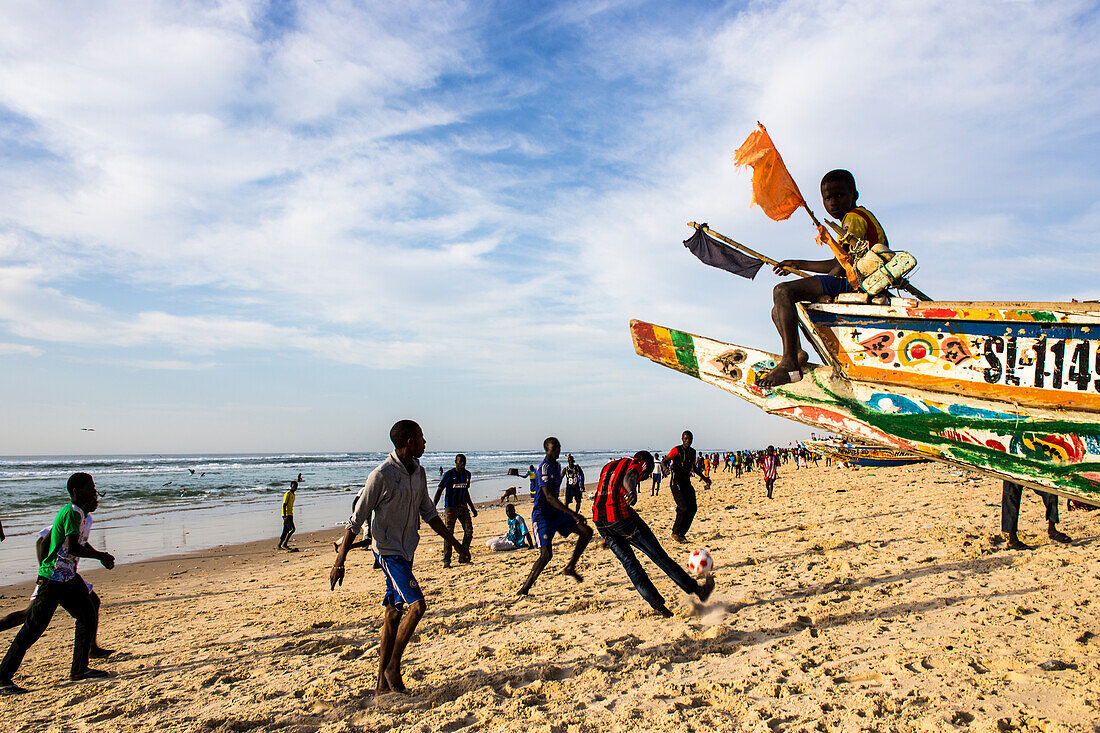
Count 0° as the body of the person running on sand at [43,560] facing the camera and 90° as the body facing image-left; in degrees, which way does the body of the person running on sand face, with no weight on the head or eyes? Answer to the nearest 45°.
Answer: approximately 270°

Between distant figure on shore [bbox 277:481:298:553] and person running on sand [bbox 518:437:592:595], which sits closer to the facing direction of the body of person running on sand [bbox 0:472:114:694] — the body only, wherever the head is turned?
the person running on sand

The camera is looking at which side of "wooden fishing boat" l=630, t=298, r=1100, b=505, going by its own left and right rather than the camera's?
left

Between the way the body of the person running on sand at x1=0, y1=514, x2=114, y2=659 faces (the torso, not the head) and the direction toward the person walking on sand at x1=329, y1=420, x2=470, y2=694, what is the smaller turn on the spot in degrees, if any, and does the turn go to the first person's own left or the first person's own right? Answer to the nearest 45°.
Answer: approximately 45° to the first person's own right

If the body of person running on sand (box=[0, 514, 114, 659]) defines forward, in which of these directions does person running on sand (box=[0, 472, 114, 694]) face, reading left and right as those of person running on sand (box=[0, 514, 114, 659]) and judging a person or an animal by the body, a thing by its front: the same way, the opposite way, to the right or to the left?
the same way

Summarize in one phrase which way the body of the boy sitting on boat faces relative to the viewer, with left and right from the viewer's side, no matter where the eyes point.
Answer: facing to the left of the viewer

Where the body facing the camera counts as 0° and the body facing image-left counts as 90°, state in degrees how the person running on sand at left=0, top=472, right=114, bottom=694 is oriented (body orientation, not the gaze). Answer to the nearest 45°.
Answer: approximately 270°

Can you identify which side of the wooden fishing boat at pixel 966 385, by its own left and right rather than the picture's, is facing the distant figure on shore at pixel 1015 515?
right

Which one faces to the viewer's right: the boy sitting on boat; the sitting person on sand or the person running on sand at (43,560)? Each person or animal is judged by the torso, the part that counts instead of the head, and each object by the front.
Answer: the person running on sand

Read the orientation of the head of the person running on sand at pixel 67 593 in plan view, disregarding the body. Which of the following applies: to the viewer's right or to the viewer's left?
to the viewer's right

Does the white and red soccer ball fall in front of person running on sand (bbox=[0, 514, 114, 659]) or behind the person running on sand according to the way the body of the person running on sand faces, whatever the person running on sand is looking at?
in front
